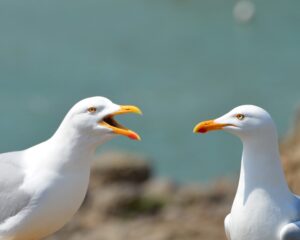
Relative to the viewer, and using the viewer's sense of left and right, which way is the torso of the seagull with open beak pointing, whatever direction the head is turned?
facing to the right of the viewer

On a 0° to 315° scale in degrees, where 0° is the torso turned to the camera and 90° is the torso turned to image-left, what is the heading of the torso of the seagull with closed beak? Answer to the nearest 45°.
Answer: approximately 45°

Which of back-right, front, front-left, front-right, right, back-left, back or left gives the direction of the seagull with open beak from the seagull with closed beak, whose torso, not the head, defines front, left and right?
front-right

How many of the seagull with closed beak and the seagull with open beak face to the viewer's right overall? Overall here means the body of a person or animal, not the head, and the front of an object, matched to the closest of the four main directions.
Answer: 1

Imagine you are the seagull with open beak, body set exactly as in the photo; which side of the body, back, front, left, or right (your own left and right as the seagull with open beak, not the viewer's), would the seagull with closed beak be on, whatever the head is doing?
front
